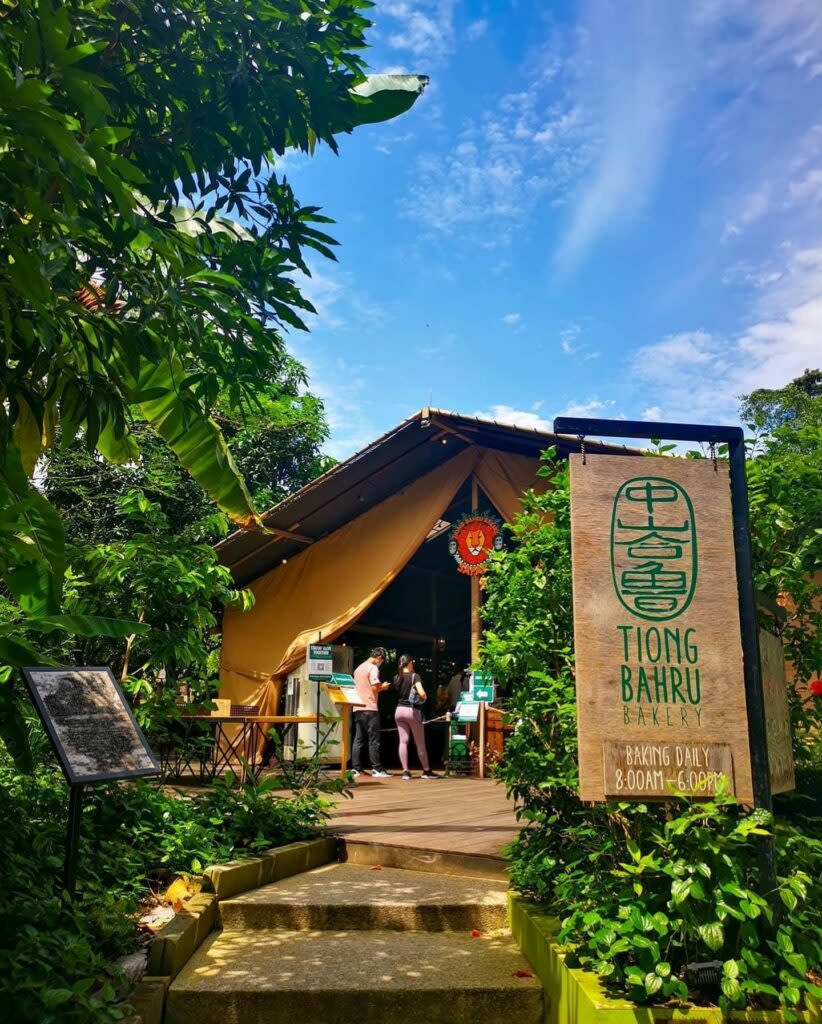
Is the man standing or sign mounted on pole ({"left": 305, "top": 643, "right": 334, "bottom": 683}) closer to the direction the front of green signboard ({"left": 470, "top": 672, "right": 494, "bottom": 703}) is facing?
the sign mounted on pole

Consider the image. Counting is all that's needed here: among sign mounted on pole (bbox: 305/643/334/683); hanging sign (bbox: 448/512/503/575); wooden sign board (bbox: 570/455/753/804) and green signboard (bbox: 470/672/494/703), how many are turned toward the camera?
4

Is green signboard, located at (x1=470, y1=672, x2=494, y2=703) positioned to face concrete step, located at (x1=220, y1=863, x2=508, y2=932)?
yes

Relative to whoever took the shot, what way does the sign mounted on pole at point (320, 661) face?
facing the viewer

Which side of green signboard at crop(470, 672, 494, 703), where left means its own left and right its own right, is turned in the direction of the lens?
front

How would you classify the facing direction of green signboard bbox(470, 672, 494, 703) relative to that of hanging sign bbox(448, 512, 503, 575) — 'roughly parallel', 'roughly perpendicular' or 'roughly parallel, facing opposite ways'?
roughly parallel

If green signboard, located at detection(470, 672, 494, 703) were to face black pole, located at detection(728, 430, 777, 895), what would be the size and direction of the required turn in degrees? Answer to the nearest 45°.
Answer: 0° — it already faces it

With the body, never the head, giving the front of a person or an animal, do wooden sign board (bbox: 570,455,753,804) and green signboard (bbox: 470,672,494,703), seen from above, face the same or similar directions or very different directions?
same or similar directions

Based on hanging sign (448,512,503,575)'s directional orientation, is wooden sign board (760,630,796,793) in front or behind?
in front

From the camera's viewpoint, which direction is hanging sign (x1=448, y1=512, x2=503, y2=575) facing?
toward the camera
